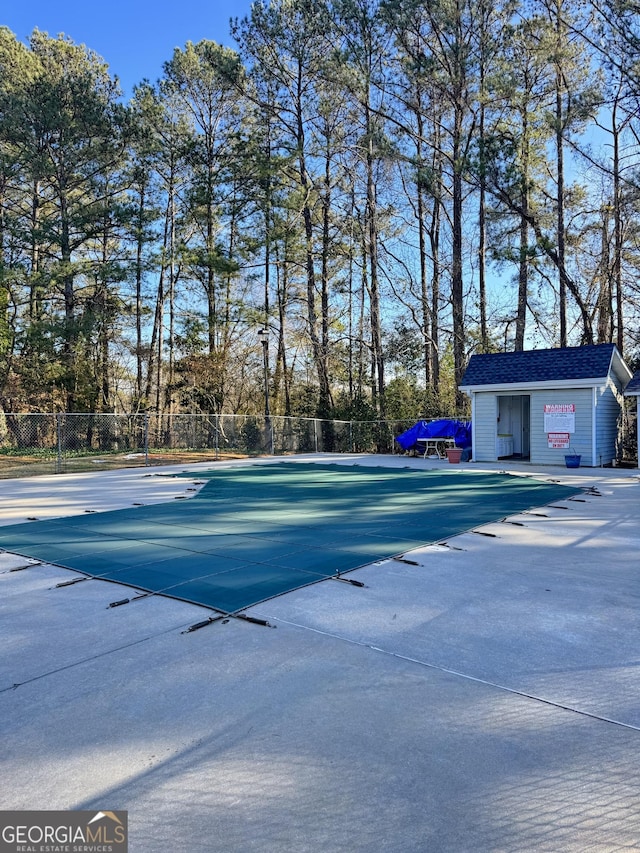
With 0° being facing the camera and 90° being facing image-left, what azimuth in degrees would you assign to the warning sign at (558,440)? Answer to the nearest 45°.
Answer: approximately 0°

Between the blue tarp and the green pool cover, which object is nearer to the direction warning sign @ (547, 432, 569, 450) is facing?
the green pool cover

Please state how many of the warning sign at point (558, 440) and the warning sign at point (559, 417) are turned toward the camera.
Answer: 2

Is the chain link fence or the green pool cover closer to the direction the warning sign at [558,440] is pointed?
the green pool cover

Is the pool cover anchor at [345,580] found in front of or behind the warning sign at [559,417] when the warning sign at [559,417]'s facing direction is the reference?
in front

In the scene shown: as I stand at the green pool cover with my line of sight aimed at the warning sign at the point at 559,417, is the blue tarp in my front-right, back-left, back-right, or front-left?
front-left

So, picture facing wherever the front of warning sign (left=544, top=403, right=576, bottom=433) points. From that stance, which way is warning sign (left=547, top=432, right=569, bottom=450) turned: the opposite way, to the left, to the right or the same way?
the same way

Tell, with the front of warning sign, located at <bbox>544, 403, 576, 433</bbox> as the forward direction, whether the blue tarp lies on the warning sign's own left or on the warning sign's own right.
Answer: on the warning sign's own right

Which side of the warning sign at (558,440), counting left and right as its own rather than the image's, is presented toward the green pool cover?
front

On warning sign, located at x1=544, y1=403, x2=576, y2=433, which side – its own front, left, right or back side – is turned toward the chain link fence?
right

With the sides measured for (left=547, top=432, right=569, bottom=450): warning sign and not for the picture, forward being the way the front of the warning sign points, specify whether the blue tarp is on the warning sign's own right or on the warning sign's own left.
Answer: on the warning sign's own right

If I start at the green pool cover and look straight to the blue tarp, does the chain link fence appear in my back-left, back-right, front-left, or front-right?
front-left

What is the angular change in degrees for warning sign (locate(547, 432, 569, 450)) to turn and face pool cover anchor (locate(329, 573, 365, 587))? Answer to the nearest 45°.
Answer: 0° — it already faces it

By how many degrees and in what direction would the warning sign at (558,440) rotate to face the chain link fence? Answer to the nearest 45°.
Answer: approximately 90° to its right
